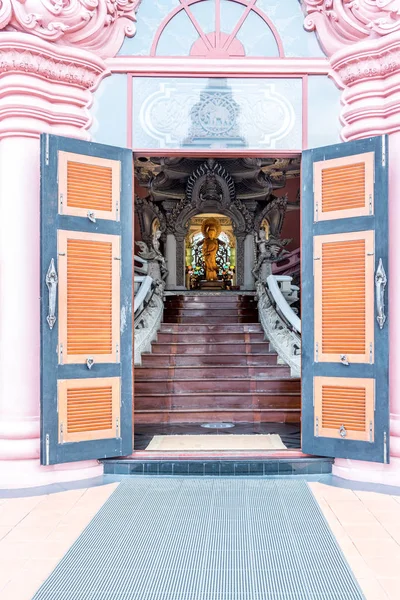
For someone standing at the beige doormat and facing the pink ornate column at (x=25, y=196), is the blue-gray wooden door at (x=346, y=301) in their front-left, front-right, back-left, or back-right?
back-left

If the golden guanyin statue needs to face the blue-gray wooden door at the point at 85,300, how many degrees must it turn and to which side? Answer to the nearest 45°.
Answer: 0° — it already faces it

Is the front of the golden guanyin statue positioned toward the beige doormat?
yes

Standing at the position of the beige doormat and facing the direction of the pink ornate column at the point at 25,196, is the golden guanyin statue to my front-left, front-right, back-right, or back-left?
back-right

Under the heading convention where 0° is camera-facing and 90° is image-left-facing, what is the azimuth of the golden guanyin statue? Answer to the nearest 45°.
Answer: approximately 0°
